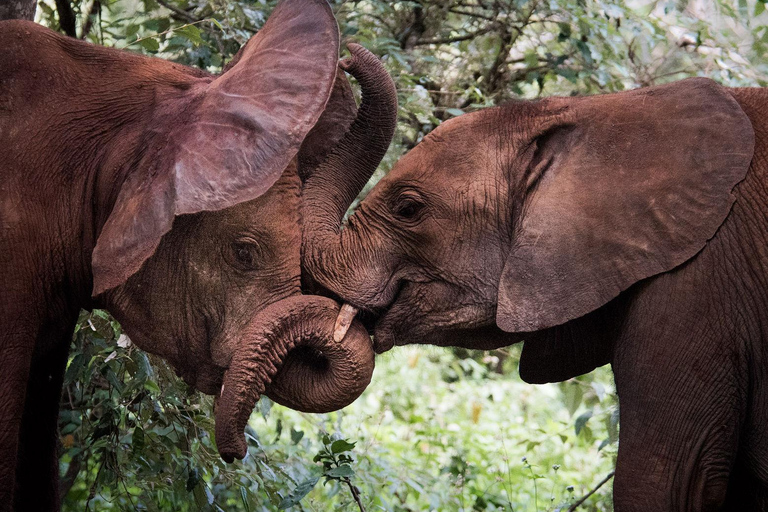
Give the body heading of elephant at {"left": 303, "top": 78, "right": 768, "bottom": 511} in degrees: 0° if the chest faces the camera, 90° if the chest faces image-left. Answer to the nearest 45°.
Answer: approximately 90°

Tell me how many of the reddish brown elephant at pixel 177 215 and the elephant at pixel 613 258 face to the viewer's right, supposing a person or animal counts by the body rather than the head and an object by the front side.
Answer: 1

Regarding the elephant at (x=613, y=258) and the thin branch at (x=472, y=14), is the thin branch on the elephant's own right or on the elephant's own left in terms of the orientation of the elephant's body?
on the elephant's own right

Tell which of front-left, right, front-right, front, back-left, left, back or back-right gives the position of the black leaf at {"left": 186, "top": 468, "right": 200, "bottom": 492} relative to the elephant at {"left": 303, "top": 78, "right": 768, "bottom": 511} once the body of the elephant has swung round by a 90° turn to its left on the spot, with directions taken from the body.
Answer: right

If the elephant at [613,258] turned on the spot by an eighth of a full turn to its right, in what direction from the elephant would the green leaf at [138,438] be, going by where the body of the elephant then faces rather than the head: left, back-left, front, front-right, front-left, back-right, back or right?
front-left

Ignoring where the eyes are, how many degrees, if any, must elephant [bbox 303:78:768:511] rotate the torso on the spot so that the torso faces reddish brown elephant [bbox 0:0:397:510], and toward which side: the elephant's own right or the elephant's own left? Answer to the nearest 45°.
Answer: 0° — it already faces it

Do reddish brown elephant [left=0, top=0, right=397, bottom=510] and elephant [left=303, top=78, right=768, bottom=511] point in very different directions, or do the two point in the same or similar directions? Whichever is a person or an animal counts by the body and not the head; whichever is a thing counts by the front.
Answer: very different directions

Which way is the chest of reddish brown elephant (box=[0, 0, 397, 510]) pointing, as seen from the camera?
to the viewer's right

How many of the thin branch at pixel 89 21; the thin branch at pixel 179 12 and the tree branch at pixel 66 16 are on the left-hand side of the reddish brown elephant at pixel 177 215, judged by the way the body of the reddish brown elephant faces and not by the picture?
3

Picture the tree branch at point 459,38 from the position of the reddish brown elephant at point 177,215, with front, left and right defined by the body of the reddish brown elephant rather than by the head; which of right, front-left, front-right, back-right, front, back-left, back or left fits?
front-left

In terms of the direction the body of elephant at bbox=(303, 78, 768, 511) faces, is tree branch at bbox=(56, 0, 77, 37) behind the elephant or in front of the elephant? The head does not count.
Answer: in front
